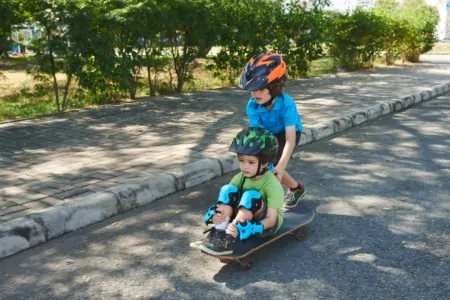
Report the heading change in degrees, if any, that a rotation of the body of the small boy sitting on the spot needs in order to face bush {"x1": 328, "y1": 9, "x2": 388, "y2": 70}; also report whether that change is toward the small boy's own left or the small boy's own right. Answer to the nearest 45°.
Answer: approximately 135° to the small boy's own right

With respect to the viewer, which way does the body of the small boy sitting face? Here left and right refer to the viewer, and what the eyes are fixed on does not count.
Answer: facing the viewer and to the left of the viewer

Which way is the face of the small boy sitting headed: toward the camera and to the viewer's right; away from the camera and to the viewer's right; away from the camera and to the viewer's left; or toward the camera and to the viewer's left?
toward the camera and to the viewer's left

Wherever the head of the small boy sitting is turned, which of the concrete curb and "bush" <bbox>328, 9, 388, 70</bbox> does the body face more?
the concrete curb
